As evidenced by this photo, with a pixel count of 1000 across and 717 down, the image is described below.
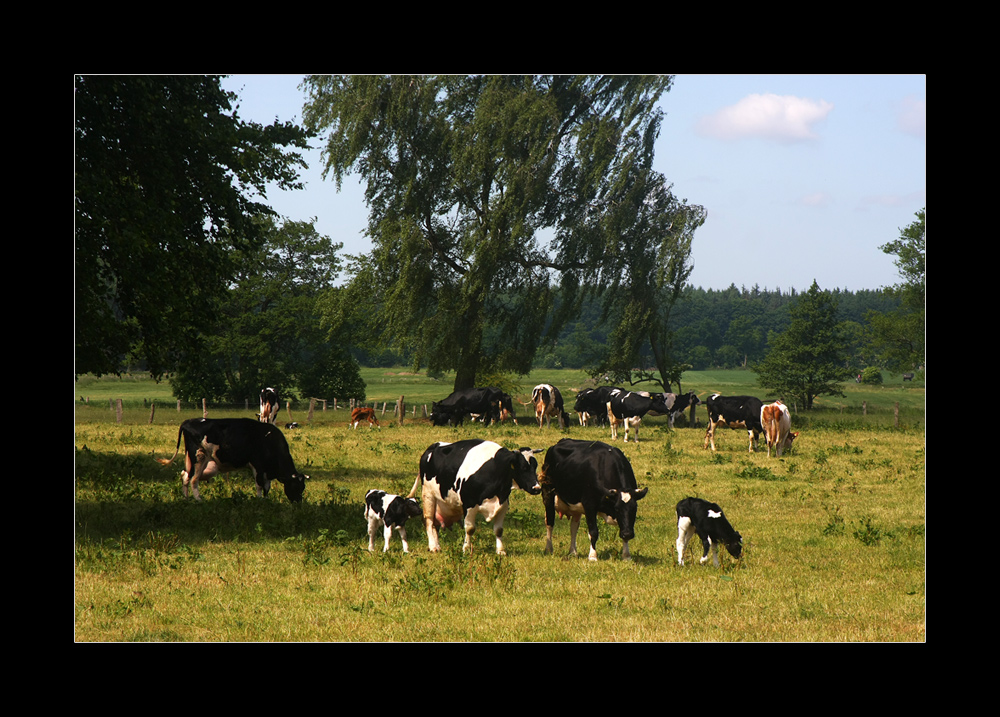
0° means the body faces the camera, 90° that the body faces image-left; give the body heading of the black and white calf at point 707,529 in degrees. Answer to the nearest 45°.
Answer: approximately 270°

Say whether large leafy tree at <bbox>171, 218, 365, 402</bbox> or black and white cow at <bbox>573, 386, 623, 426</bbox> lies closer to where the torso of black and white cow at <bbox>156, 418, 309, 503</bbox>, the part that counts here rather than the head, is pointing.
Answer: the black and white cow

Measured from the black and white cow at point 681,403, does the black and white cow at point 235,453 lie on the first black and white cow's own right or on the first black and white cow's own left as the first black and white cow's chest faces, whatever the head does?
on the first black and white cow's own right

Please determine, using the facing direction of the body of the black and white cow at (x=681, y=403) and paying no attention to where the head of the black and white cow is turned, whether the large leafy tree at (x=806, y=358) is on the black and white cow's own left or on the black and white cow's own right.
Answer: on the black and white cow's own left

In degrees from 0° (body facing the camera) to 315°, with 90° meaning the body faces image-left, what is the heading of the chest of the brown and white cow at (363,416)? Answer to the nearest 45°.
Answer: approximately 270°

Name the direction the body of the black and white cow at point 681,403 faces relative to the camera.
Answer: to the viewer's right

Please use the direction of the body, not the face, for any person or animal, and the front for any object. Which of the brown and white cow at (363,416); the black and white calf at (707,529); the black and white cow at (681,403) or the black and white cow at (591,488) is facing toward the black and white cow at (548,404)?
the brown and white cow

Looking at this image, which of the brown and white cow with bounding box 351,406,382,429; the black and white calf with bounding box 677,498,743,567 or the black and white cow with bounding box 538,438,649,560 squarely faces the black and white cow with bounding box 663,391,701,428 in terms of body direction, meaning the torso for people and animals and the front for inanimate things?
the brown and white cow

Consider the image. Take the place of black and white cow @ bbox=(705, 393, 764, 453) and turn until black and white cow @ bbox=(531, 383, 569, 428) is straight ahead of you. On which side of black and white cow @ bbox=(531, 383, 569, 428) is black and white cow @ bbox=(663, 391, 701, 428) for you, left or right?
right

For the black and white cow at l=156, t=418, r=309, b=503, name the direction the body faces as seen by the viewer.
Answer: to the viewer's right
